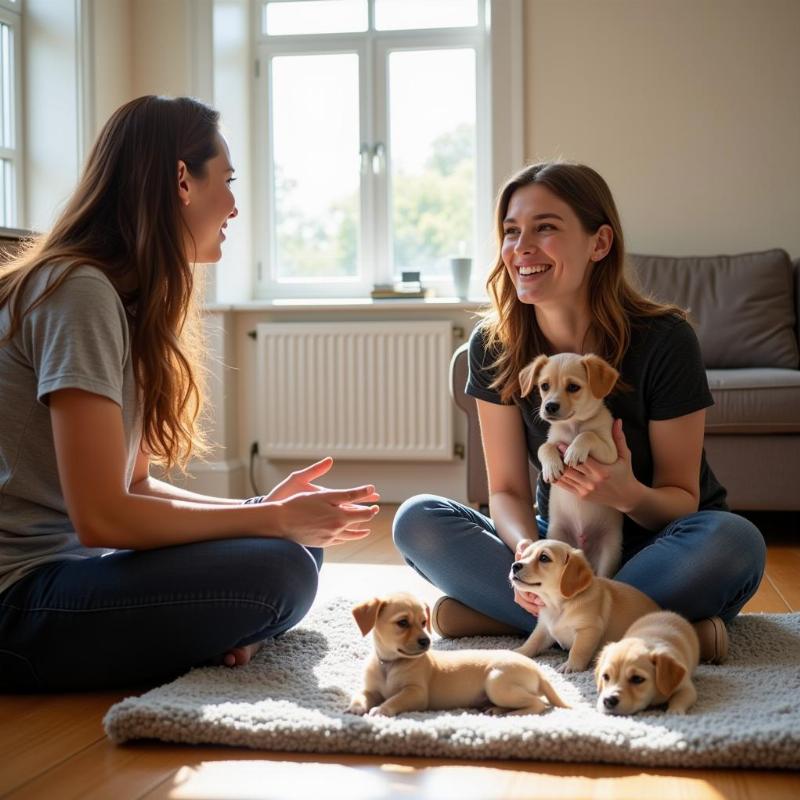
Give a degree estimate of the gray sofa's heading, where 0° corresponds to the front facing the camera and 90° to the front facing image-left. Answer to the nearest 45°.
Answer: approximately 0°

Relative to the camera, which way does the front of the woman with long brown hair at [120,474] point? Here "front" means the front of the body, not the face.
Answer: to the viewer's right

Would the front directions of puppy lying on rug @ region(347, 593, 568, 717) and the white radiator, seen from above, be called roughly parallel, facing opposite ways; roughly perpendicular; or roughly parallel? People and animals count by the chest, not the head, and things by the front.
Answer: roughly perpendicular

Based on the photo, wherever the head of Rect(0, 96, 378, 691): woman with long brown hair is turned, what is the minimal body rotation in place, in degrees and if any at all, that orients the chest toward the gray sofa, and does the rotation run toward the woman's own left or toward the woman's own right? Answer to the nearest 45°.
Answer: approximately 45° to the woman's own left

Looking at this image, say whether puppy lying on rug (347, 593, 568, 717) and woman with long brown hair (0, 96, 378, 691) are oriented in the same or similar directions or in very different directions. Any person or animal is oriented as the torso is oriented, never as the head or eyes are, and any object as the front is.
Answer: very different directions

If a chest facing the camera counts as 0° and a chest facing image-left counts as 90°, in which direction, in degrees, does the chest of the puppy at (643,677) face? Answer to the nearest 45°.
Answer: approximately 45°

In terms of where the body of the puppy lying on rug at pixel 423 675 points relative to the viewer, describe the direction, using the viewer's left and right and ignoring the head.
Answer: facing to the left of the viewer

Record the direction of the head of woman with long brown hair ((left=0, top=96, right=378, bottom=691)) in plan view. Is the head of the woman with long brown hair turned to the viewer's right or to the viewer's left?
to the viewer's right

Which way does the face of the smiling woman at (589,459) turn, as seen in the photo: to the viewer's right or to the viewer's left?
to the viewer's left
